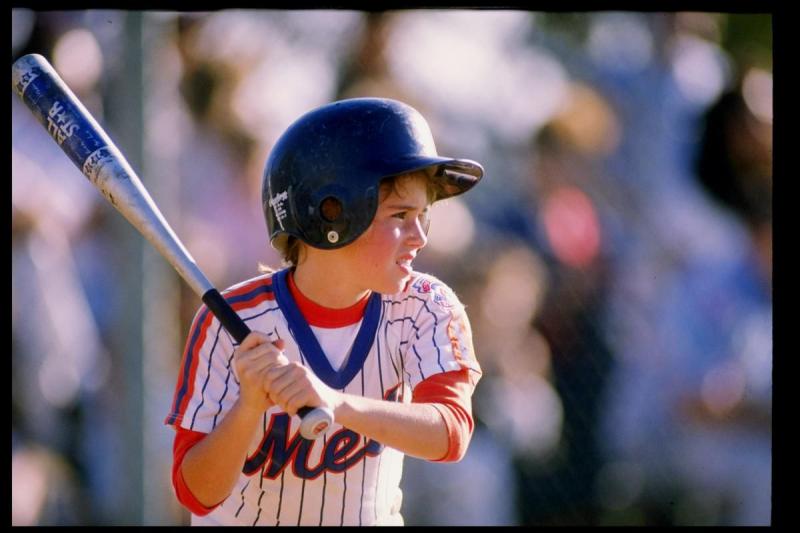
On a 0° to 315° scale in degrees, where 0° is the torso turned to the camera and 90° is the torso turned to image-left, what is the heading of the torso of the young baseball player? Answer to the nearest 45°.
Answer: approximately 0°

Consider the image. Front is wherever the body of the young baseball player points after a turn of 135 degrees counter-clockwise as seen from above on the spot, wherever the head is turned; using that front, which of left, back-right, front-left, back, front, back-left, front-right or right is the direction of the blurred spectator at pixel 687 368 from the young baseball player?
front
